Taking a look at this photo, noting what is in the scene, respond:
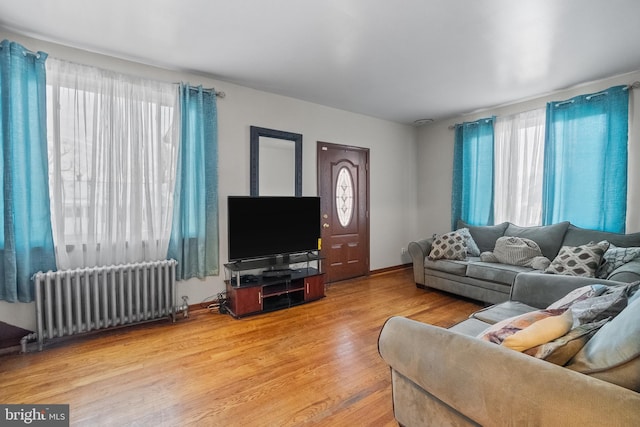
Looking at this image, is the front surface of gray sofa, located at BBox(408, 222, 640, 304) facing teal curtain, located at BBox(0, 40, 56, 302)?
yes

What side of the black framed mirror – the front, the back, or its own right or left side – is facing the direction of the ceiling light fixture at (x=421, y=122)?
left

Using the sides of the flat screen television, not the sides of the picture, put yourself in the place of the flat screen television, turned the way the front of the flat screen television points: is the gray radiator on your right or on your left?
on your right

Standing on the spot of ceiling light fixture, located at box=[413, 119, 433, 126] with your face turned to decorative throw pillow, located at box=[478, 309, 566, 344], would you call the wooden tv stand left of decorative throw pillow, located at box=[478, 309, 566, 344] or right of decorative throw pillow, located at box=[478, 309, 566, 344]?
right

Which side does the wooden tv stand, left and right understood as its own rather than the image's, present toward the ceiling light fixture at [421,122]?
left

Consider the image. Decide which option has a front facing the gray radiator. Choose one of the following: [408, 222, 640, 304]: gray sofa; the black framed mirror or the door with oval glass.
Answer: the gray sofa

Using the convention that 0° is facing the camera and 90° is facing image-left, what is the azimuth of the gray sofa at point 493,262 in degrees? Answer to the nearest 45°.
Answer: approximately 45°

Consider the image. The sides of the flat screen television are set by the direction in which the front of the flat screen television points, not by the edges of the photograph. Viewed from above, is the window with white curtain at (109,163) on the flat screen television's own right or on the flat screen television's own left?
on the flat screen television's own right

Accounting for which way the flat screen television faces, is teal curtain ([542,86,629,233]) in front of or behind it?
in front

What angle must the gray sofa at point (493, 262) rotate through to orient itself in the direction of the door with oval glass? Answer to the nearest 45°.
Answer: approximately 45° to its right
